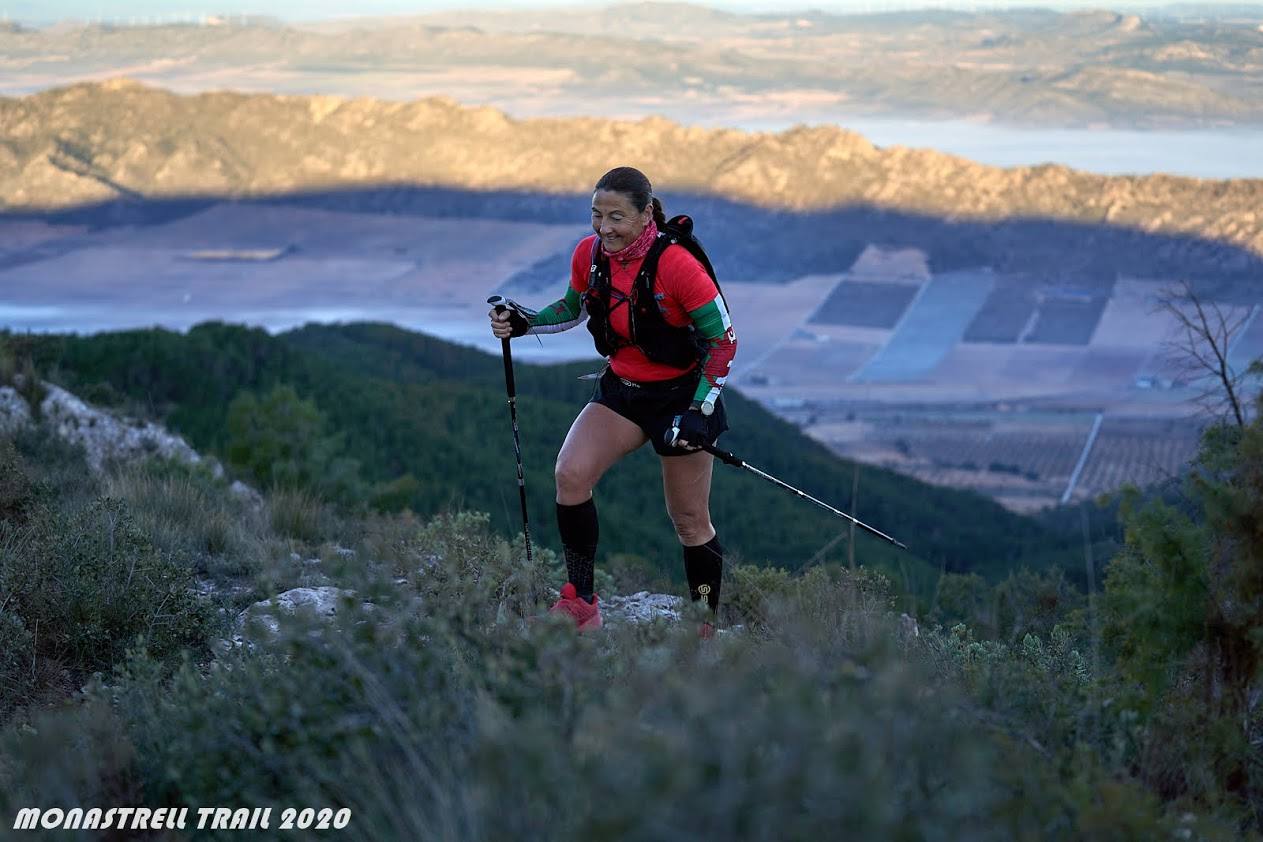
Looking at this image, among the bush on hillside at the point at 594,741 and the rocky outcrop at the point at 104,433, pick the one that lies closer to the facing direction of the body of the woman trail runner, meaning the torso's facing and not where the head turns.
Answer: the bush on hillside

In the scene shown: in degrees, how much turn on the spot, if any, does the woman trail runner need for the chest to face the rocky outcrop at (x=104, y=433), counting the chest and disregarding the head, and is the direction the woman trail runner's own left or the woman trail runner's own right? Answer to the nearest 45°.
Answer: approximately 90° to the woman trail runner's own right

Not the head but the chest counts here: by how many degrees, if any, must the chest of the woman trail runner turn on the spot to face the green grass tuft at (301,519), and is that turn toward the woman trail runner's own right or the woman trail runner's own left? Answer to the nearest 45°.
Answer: approximately 90° to the woman trail runner's own right

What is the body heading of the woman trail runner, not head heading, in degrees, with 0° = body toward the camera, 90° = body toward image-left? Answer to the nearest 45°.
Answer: approximately 45°

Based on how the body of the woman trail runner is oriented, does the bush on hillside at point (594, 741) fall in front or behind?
in front

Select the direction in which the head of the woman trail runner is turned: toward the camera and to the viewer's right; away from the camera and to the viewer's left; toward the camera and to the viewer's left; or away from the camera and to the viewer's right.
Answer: toward the camera and to the viewer's left

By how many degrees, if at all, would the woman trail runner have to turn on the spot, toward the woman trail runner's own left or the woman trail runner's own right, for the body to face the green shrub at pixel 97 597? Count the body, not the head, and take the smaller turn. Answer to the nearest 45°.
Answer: approximately 45° to the woman trail runner's own right

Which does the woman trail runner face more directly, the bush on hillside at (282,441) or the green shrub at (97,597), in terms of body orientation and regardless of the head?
the green shrub

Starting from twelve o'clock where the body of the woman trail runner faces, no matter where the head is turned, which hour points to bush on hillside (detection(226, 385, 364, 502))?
The bush on hillside is roughly at 4 o'clock from the woman trail runner.

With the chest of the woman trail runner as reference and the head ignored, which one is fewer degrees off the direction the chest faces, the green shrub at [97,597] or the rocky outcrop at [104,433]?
the green shrub
